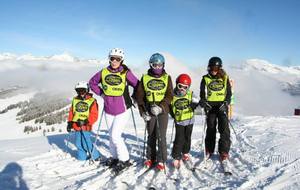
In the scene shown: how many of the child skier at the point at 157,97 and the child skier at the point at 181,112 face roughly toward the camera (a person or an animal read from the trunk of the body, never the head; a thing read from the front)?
2

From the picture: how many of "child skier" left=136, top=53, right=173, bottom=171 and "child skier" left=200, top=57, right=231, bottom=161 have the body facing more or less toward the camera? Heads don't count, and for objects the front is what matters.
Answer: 2

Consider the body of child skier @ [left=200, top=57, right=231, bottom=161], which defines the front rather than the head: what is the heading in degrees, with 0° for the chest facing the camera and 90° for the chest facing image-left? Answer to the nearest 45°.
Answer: approximately 0°

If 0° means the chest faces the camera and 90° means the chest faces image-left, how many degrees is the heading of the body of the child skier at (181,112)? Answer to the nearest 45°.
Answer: approximately 0°

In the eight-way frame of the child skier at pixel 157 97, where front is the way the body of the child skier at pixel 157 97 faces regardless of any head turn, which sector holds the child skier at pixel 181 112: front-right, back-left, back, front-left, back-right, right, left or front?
back-left
